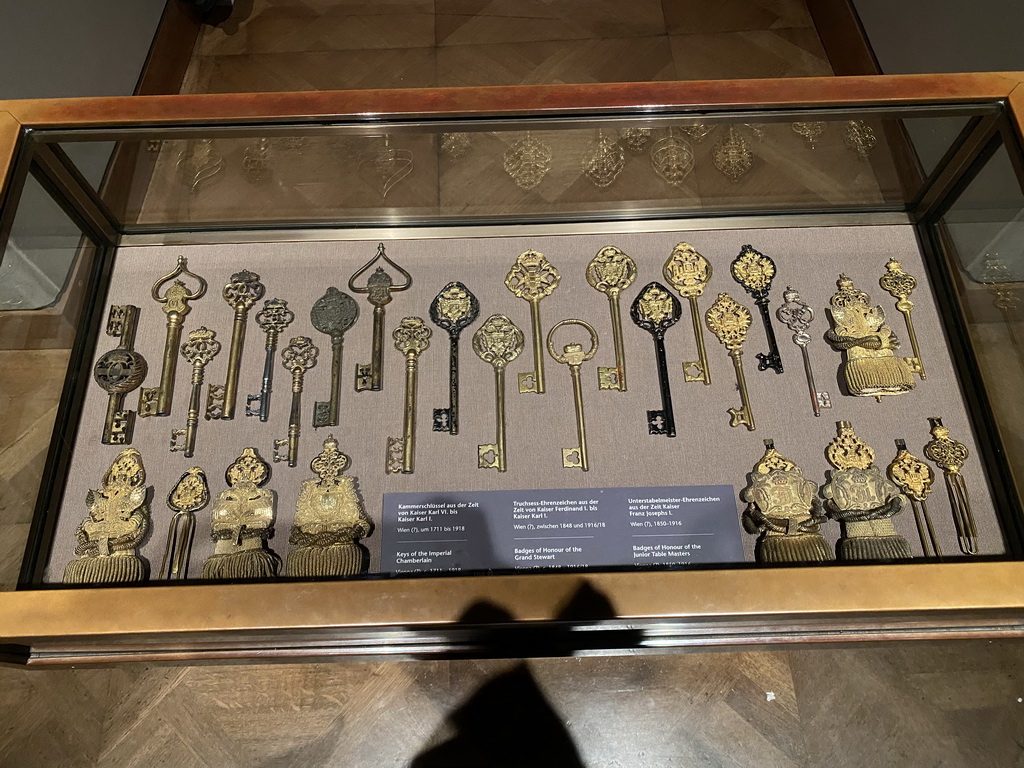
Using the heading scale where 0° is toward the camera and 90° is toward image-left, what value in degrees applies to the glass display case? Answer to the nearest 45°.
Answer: approximately 0°
